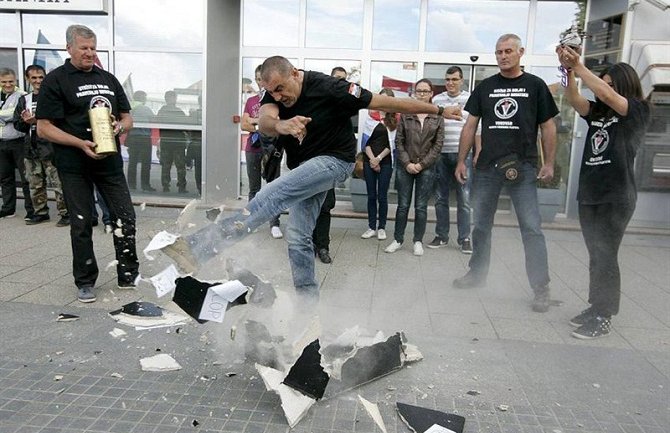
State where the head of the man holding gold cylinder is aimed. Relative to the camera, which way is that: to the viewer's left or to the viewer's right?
to the viewer's right

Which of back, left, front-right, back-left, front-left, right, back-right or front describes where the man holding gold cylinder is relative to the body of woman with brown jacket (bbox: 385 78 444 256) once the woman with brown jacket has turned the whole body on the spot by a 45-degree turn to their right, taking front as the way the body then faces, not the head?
front

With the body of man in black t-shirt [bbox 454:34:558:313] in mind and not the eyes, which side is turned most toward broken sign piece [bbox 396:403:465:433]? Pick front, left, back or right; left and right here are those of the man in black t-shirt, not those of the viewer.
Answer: front

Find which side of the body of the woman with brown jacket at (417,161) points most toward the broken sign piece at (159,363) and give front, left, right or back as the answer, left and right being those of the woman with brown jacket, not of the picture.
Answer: front

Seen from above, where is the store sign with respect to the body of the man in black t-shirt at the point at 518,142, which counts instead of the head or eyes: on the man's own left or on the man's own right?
on the man's own right

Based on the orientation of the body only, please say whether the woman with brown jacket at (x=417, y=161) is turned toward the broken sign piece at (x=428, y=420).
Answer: yes

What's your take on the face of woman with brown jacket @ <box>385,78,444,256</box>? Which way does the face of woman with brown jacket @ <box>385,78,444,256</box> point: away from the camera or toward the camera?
toward the camera

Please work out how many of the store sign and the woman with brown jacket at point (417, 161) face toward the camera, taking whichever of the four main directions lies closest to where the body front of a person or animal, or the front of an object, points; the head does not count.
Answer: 2

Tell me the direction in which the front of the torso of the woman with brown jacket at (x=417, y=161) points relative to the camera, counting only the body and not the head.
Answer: toward the camera

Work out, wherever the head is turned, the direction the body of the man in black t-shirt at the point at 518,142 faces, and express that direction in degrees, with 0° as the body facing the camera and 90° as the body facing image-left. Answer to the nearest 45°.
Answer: approximately 0°

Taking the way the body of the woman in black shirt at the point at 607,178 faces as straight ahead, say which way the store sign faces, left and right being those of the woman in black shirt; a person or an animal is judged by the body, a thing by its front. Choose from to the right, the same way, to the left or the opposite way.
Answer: to the left

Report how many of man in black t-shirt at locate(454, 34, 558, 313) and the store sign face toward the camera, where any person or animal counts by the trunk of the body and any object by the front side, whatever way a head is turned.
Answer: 2

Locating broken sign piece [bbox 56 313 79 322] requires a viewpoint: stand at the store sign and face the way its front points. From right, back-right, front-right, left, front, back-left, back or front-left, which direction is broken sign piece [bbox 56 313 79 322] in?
front

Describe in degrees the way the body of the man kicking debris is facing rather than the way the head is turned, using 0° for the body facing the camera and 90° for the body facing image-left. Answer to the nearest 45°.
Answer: approximately 45°

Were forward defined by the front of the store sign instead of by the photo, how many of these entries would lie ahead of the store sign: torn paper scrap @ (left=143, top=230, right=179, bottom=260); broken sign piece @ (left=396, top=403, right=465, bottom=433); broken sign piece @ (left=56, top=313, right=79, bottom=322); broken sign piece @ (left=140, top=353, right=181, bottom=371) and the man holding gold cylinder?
5
